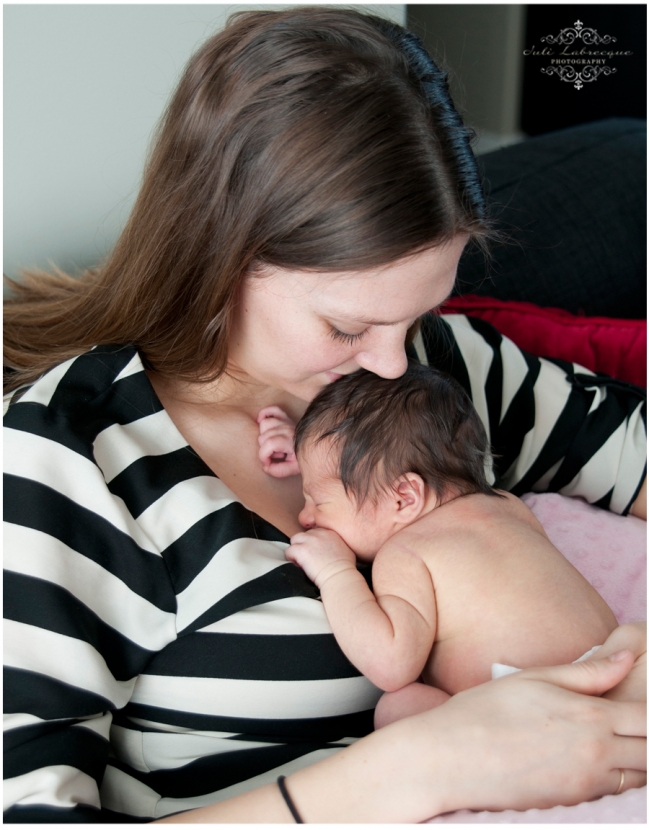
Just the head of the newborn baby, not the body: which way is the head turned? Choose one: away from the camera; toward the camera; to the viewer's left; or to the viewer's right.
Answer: to the viewer's left

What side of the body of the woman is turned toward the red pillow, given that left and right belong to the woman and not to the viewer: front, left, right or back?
left

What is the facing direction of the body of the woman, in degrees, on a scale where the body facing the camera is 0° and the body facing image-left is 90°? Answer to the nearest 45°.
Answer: approximately 315°

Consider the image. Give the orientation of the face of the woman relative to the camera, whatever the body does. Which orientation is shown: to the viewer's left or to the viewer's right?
to the viewer's right
